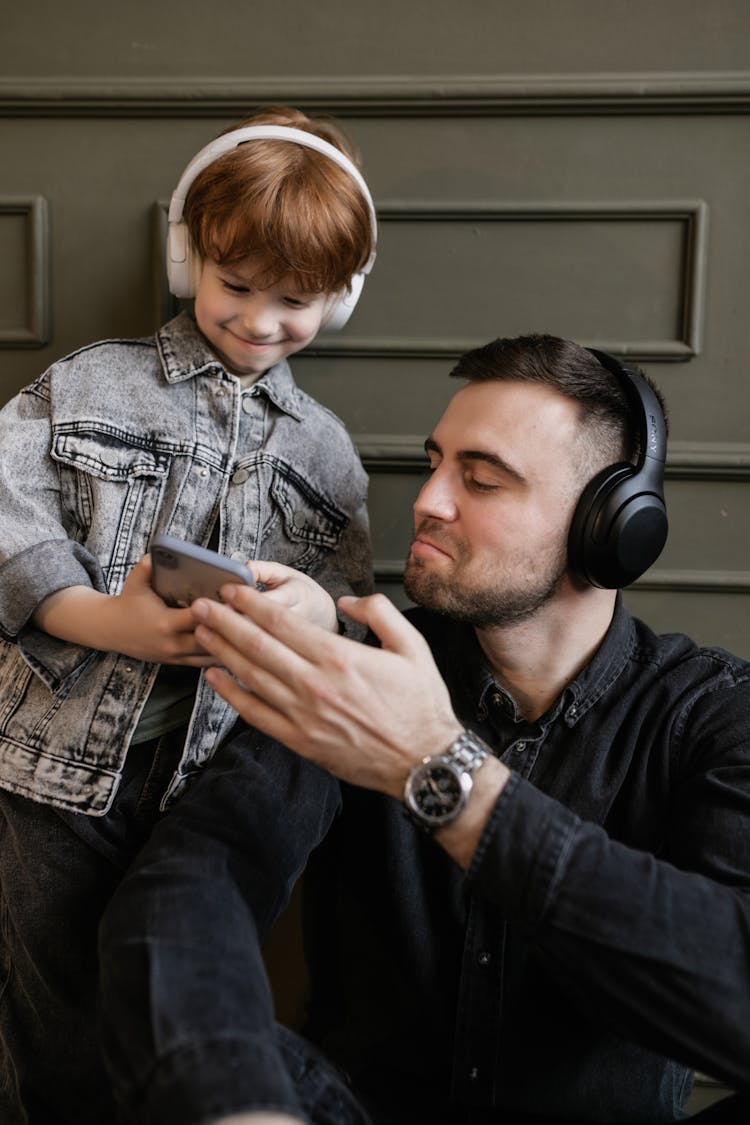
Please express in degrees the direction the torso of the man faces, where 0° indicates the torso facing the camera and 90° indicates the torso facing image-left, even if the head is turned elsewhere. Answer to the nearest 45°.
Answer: approximately 45°
